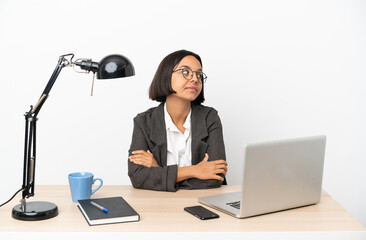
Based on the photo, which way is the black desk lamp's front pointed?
to the viewer's right

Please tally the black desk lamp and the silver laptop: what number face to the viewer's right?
1

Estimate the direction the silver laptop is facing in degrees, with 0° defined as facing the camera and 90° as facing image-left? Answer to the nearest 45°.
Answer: approximately 135°

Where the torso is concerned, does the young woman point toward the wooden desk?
yes

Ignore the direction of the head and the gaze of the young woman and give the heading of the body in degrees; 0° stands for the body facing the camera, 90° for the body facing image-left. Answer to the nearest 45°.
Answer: approximately 0°

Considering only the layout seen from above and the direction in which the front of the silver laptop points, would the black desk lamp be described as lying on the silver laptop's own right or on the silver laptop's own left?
on the silver laptop's own left

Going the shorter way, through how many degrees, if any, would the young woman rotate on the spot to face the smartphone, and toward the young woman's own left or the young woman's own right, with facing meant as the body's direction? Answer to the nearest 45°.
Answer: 0° — they already face it

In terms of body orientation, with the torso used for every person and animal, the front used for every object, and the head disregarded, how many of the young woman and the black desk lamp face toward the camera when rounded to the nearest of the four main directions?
1

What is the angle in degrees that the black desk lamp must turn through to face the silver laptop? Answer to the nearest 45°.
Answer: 0° — it already faces it

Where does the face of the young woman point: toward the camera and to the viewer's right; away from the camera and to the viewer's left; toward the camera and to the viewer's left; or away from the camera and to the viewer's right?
toward the camera and to the viewer's right

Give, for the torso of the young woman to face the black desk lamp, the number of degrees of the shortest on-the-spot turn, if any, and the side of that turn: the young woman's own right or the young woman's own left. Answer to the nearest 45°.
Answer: approximately 45° to the young woman's own right

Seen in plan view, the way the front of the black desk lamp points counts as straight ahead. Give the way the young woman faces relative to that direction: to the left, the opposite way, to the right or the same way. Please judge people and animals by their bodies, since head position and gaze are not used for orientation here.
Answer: to the right

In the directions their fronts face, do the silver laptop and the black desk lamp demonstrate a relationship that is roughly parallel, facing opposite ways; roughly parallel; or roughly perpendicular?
roughly perpendicular
